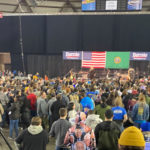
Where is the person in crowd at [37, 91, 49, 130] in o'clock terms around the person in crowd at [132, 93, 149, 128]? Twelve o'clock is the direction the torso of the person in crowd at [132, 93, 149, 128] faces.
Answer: the person in crowd at [37, 91, 49, 130] is roughly at 9 o'clock from the person in crowd at [132, 93, 149, 128].

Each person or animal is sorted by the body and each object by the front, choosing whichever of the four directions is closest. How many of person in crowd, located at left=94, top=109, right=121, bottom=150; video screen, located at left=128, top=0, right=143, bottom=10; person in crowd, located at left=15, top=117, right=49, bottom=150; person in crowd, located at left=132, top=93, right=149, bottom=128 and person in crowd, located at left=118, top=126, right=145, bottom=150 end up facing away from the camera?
4

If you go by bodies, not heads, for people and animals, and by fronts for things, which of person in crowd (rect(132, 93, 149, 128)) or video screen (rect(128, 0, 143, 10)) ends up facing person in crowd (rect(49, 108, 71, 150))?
the video screen

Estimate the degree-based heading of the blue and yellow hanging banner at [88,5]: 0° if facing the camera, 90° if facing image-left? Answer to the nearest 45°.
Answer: approximately 0°

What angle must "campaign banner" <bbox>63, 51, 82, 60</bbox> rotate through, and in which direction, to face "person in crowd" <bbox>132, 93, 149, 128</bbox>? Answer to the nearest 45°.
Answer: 0° — it already faces them

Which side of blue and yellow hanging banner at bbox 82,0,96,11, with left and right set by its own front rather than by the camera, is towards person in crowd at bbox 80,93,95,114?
front

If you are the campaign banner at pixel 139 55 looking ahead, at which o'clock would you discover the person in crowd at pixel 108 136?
The person in crowd is roughly at 12 o'clock from the campaign banner.

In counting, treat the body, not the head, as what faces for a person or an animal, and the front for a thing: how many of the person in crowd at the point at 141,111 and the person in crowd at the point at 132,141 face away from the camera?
2

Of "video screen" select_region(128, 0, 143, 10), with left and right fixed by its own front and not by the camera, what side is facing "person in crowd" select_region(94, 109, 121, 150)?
front

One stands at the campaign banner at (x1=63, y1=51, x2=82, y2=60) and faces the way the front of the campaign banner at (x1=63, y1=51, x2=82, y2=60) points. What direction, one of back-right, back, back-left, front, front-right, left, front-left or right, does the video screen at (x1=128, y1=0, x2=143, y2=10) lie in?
front-left

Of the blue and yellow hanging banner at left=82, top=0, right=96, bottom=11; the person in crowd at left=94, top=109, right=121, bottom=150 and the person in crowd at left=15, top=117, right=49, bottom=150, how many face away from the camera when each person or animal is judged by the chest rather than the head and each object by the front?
2

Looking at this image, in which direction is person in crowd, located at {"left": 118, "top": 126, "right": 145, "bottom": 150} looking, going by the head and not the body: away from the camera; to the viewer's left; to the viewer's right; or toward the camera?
away from the camera

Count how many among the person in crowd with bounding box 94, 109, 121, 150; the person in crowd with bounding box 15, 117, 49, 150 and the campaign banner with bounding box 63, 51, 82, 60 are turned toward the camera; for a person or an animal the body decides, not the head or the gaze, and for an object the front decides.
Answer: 1

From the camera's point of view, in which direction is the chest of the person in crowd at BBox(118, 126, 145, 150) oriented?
away from the camera

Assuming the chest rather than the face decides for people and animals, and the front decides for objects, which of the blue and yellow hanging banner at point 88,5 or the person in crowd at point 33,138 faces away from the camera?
the person in crowd
